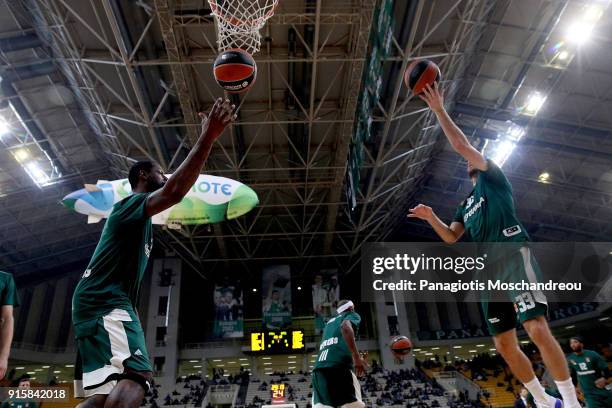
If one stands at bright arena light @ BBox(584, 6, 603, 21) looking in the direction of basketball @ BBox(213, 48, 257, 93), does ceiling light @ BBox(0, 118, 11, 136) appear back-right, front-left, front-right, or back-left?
front-right

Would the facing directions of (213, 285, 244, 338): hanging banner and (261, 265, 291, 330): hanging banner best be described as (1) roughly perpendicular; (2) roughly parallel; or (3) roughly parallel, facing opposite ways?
roughly parallel

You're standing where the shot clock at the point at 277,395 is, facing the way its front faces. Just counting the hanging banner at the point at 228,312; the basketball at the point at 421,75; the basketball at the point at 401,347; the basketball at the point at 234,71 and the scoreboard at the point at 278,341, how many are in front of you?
3

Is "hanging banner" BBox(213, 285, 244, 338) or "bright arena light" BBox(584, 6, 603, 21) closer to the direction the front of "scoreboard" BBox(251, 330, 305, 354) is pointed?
the bright arena light

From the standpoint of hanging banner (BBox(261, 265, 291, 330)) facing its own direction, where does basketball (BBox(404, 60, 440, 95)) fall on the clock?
The basketball is roughly at 12 o'clock from the hanging banner.

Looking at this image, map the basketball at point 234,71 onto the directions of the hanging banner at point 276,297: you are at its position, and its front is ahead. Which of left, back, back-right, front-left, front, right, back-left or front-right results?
front

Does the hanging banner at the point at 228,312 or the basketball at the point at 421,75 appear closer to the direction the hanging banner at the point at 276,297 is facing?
the basketball

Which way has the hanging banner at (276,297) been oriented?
toward the camera

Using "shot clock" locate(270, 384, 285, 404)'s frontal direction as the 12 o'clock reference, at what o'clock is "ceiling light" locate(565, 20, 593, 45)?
The ceiling light is roughly at 11 o'clock from the shot clock.

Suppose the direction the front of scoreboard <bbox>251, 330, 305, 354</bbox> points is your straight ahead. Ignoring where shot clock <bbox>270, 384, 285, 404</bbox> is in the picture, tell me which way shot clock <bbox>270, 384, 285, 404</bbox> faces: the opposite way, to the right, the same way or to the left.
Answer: the same way

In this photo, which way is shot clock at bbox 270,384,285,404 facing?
toward the camera

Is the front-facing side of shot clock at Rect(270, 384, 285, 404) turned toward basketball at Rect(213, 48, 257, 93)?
yes

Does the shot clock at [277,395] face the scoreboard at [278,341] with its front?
no

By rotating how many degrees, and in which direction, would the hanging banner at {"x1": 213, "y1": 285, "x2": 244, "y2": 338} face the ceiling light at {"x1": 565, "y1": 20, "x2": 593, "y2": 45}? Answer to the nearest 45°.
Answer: approximately 45° to its left

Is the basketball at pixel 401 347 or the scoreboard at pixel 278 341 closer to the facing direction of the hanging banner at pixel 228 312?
the basketball
